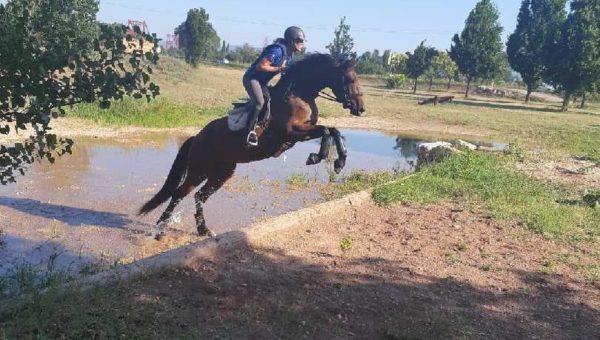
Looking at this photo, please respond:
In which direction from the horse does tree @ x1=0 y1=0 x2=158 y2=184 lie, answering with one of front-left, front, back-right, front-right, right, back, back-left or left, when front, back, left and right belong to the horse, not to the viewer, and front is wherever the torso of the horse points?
back-right

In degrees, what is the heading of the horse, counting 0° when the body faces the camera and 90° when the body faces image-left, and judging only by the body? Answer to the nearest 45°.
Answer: approximately 270°

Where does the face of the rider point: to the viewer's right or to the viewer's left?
to the viewer's right

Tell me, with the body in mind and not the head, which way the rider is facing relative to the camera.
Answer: to the viewer's right

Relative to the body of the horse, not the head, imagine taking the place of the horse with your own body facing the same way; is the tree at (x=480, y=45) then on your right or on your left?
on your left

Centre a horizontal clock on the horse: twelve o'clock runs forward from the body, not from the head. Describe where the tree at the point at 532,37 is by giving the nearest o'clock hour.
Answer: The tree is roughly at 10 o'clock from the horse.
